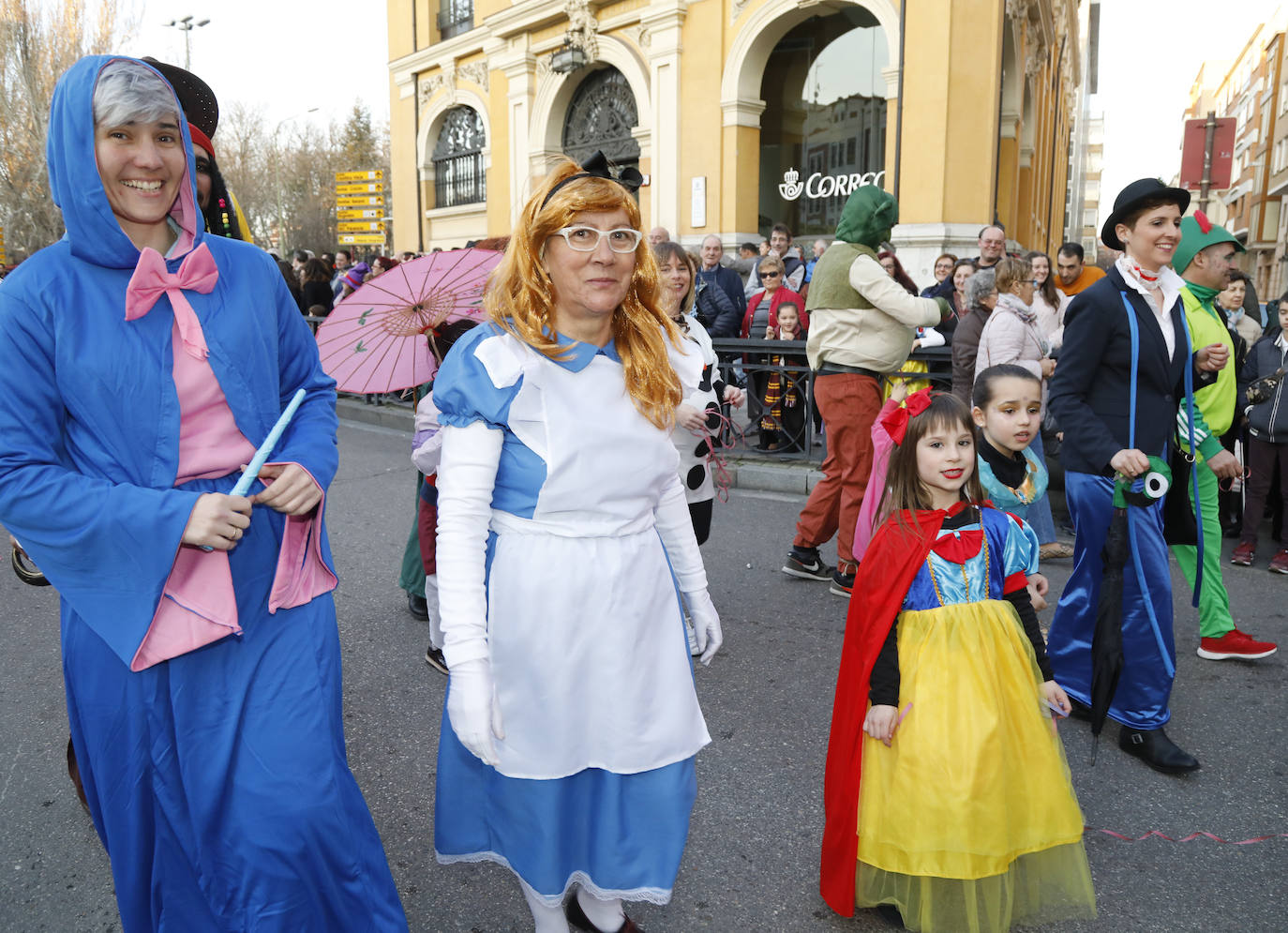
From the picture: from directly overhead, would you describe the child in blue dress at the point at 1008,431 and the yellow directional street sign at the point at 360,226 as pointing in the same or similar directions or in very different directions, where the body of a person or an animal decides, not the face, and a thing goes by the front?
same or similar directions

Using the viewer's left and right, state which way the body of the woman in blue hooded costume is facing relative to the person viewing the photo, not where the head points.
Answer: facing the viewer and to the right of the viewer

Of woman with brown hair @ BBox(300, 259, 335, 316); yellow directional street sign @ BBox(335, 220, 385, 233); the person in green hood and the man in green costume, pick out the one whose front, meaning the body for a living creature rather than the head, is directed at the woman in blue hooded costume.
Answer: the yellow directional street sign

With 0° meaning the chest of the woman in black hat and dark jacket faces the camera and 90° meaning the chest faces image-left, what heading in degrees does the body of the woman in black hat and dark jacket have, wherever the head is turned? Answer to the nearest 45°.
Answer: approximately 315°

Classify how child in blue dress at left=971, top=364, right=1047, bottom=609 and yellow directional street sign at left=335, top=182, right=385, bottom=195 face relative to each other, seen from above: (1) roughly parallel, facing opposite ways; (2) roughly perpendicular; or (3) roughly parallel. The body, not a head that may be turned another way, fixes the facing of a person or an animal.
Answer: roughly parallel

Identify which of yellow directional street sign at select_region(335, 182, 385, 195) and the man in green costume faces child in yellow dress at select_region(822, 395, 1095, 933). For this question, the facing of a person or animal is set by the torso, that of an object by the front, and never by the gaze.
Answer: the yellow directional street sign

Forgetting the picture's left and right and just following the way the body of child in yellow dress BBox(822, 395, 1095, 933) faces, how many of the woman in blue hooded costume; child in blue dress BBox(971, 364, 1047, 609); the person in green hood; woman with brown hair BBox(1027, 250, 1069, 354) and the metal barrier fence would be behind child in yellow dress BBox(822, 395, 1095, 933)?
4

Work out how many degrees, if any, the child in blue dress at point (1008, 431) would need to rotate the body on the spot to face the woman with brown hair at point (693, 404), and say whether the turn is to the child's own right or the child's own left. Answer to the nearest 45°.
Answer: approximately 135° to the child's own right

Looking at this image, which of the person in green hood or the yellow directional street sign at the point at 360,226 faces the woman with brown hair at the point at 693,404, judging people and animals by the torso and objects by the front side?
the yellow directional street sign

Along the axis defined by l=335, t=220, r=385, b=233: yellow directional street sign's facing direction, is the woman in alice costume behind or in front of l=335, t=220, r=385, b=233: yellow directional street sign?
in front

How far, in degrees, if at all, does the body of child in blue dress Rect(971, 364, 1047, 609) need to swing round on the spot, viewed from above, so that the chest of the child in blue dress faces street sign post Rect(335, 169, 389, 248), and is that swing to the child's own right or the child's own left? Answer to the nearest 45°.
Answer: approximately 180°

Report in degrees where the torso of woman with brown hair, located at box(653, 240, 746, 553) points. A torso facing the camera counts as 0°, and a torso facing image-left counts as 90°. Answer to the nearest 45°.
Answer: approximately 315°

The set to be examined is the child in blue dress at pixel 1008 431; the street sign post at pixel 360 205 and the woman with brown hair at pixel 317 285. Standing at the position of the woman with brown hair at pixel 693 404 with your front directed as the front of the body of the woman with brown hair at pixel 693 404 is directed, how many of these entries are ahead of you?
1

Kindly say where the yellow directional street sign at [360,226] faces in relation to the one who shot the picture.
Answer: facing the viewer

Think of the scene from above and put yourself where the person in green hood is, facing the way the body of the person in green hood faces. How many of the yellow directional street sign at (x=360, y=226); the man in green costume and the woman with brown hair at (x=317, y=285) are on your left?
2

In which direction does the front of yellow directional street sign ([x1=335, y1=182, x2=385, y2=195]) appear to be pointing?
toward the camera
